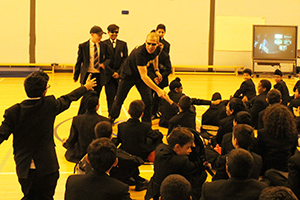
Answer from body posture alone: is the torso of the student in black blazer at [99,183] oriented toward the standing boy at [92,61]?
yes

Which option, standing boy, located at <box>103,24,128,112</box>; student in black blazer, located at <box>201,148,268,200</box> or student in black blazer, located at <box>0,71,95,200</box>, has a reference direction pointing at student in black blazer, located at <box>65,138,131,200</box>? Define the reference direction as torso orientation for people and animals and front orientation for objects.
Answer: the standing boy

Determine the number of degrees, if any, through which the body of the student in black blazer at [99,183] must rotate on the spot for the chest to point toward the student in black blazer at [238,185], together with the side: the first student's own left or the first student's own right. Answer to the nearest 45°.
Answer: approximately 90° to the first student's own right

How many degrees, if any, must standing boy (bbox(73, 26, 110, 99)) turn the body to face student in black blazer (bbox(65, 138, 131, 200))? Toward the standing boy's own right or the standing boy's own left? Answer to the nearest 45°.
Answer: approximately 45° to the standing boy's own right

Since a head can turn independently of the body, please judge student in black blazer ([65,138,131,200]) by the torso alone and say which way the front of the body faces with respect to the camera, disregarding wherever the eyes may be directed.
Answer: away from the camera

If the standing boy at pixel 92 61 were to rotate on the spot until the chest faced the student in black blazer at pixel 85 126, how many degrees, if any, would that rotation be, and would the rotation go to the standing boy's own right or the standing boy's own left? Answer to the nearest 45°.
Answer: approximately 45° to the standing boy's own right

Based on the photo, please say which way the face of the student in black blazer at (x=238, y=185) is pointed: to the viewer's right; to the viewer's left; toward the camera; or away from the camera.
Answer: away from the camera

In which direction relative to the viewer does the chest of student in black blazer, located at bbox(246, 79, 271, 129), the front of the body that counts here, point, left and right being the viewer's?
facing to the left of the viewer

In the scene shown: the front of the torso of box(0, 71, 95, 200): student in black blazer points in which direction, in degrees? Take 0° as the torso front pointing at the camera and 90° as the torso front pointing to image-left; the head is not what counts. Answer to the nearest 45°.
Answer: approximately 225°

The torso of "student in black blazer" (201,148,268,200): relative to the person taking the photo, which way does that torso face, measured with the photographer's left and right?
facing away from the viewer

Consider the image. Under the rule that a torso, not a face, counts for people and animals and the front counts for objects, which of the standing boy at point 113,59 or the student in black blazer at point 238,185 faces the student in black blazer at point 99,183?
the standing boy

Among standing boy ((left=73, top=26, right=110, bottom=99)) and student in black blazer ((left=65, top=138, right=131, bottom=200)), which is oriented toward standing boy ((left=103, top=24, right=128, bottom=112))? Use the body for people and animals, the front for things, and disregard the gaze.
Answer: the student in black blazer

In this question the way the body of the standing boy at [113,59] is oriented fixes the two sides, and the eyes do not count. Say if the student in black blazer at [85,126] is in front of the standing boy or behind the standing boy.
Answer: in front

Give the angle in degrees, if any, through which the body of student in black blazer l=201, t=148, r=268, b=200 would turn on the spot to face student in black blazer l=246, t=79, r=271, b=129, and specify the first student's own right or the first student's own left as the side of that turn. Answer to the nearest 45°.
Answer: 0° — they already face them

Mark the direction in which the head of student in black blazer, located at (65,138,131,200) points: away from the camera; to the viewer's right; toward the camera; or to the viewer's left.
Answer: away from the camera

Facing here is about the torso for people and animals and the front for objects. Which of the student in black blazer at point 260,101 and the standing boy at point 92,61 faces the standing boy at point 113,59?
the student in black blazer

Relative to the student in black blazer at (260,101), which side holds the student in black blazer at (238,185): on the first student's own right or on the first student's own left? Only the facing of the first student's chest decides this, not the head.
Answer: on the first student's own left
